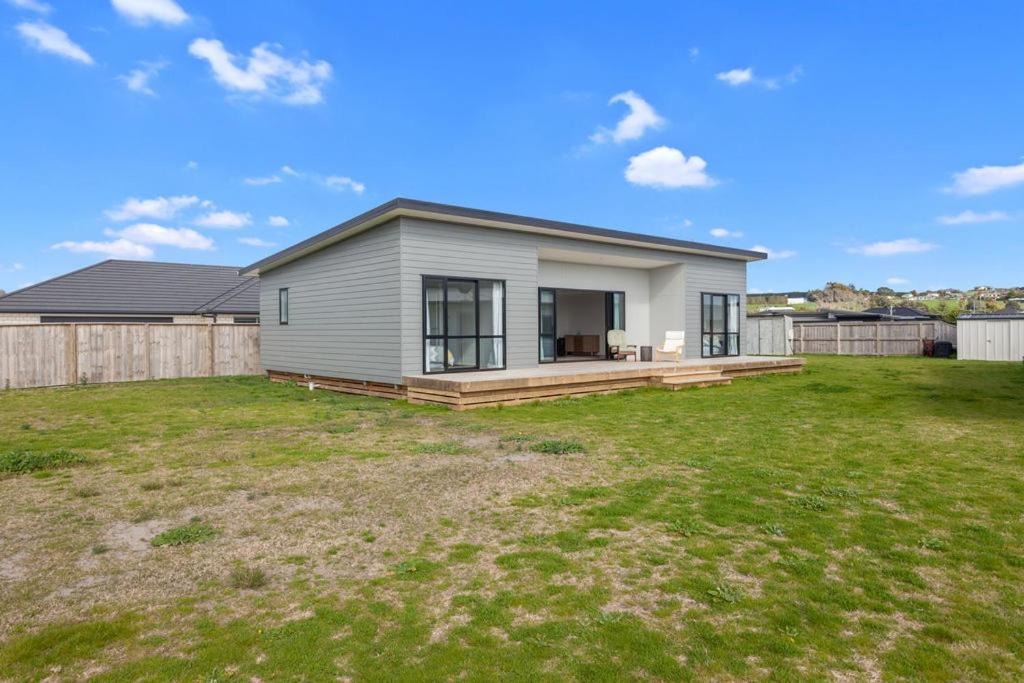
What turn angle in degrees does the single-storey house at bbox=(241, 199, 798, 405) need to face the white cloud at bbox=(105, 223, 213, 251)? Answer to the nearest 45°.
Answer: approximately 180°

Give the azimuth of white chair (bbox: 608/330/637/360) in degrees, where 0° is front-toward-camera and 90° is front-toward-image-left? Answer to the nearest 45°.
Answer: approximately 315°

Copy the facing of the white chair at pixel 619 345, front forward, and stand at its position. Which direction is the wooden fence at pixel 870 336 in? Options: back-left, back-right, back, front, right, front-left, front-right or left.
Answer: left

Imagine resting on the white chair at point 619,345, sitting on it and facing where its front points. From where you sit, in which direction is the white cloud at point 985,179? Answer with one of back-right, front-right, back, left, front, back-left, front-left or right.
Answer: left

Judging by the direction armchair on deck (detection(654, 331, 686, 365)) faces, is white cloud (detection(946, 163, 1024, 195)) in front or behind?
behind

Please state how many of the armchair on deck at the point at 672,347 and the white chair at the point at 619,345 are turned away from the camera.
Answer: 0

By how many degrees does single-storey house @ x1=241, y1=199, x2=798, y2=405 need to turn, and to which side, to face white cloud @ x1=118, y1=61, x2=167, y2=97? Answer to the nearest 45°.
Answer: approximately 135° to its right

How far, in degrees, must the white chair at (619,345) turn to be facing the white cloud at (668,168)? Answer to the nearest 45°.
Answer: approximately 135° to its left

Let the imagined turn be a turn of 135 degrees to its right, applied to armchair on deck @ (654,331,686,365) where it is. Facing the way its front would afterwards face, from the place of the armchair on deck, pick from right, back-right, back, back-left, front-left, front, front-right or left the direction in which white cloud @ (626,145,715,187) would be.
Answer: front

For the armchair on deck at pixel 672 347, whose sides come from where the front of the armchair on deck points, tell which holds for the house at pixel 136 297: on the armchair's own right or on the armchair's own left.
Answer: on the armchair's own right

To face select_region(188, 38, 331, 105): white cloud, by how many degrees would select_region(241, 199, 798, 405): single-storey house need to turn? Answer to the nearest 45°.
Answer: approximately 180°

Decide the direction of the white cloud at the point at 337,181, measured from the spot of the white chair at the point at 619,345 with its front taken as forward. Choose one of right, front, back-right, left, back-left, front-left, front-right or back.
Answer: back-right

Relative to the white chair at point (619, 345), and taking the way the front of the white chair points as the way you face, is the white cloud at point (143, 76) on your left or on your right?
on your right

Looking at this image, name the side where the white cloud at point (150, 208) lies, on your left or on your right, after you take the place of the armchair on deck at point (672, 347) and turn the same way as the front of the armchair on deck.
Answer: on your right

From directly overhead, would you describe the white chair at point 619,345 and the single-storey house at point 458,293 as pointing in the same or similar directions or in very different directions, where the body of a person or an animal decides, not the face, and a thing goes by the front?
same or similar directions

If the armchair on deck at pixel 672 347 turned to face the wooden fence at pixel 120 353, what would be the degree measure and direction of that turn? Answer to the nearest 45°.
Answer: approximately 45° to its right
